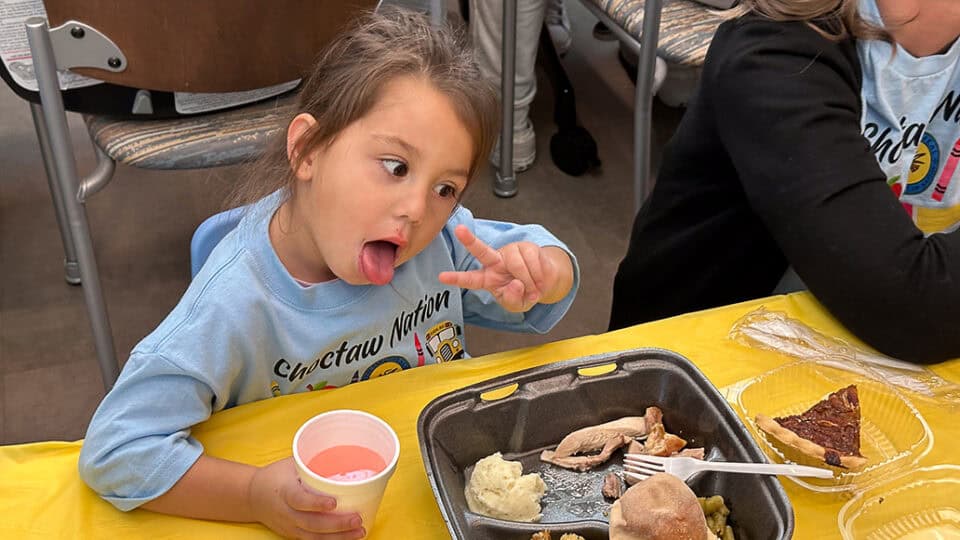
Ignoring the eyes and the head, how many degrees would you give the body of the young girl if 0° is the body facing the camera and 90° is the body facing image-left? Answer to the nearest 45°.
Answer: approximately 315°

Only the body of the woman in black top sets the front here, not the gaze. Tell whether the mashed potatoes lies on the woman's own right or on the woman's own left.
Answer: on the woman's own right

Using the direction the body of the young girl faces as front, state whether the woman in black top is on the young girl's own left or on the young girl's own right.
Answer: on the young girl's own left

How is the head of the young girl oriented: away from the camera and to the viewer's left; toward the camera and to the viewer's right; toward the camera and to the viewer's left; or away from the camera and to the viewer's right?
toward the camera and to the viewer's right

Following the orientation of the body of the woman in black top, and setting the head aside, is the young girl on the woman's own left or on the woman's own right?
on the woman's own right
